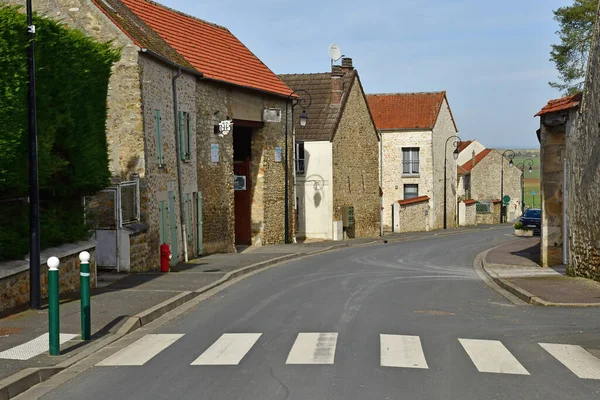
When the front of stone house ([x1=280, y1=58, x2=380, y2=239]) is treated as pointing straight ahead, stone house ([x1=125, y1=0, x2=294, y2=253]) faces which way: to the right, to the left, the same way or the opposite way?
to the left

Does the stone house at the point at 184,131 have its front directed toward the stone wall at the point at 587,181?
yes

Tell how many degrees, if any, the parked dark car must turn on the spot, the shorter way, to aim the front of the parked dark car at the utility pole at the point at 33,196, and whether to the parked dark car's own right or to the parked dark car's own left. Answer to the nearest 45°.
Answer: approximately 45° to the parked dark car's own left

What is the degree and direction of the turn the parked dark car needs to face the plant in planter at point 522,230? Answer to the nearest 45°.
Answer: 0° — it already faces it

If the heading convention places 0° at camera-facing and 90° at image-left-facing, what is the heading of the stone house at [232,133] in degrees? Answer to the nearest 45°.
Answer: approximately 315°
